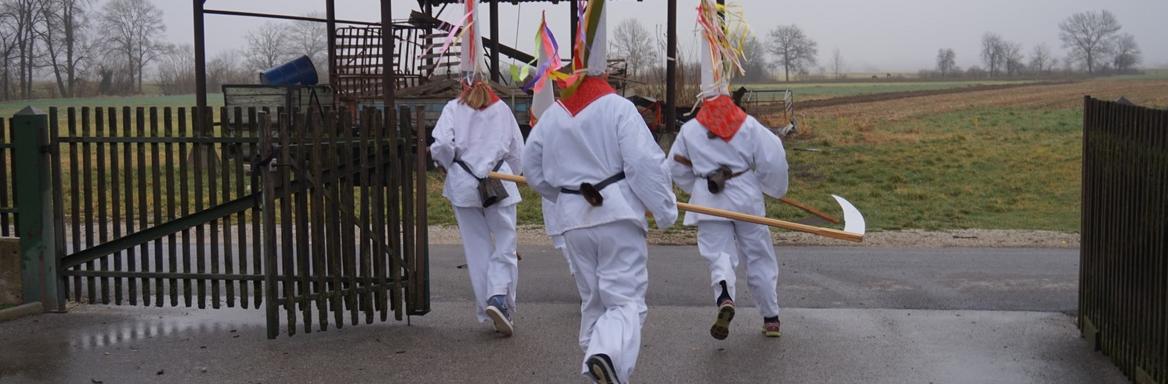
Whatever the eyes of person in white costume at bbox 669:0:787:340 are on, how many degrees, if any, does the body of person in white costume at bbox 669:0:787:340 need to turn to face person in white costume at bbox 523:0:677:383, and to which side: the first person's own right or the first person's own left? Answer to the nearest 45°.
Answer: approximately 180°

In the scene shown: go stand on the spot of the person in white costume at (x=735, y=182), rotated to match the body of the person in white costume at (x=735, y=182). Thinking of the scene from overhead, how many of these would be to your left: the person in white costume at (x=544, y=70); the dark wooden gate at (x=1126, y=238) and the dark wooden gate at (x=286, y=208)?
2

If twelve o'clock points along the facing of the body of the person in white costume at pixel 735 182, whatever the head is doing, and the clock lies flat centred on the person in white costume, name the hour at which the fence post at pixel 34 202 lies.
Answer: The fence post is roughly at 9 o'clock from the person in white costume.

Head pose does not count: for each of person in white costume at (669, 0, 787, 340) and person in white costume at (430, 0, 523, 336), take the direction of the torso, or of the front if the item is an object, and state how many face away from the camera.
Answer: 2

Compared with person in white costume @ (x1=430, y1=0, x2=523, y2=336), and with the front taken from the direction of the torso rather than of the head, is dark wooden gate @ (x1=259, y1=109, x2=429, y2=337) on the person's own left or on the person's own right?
on the person's own left

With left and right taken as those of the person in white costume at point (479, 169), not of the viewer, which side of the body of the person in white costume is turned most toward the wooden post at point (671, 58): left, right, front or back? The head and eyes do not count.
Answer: front

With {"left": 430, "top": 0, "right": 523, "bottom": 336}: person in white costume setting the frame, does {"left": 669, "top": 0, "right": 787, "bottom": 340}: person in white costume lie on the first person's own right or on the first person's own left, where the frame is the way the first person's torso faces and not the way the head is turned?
on the first person's own right

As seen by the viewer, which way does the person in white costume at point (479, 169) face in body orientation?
away from the camera

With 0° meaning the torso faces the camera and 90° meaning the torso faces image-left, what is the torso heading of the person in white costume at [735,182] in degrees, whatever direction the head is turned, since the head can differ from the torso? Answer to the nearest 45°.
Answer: approximately 180°

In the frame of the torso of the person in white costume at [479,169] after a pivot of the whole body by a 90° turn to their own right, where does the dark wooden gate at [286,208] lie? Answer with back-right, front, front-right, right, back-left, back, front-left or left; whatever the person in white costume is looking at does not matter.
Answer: back

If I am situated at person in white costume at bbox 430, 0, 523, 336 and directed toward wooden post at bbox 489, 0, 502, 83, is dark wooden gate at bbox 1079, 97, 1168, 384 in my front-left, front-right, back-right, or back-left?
back-right

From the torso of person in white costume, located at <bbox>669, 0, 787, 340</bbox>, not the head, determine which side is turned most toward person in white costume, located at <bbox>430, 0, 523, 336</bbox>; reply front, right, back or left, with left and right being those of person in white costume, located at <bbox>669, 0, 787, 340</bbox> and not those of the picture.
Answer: left
